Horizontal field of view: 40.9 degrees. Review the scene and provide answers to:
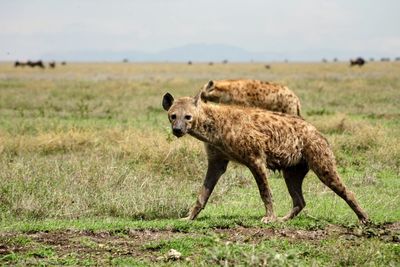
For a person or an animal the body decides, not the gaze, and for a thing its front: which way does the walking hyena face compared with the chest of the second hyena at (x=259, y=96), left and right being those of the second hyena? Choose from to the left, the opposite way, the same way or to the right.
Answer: the same way

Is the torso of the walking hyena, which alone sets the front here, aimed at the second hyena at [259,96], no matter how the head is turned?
no

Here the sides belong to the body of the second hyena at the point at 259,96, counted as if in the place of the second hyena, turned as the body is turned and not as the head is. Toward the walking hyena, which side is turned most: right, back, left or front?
left

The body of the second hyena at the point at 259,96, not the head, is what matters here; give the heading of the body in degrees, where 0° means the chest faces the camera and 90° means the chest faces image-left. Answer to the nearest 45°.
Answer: approximately 90°

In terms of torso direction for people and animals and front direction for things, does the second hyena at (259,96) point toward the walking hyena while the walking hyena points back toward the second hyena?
no

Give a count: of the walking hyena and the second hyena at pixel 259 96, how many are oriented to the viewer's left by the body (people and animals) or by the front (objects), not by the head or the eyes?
2

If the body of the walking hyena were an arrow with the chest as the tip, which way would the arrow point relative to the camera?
to the viewer's left
